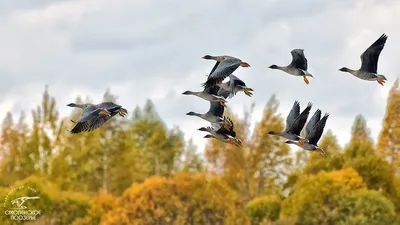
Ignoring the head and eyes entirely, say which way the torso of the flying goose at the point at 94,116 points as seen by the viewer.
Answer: to the viewer's left

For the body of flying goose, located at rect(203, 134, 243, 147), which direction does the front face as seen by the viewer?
to the viewer's left

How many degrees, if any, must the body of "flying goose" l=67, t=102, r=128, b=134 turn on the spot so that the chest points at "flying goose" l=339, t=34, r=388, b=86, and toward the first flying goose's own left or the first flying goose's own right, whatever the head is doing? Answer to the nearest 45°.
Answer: approximately 180°

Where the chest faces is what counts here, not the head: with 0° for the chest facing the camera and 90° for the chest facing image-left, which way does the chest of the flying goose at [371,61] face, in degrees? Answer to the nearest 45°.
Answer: approximately 90°

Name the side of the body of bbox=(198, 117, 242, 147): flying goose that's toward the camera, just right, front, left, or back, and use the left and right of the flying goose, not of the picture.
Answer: left

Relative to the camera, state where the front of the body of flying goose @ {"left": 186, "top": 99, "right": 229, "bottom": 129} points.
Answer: to the viewer's left

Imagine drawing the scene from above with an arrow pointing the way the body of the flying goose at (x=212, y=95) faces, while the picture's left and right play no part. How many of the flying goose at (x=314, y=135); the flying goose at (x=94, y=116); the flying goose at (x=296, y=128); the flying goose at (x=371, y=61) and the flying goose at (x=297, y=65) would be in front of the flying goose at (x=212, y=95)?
1

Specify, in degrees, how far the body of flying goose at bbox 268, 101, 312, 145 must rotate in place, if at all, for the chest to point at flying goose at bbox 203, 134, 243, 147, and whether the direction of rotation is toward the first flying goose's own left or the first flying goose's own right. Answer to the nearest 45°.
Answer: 0° — it already faces it

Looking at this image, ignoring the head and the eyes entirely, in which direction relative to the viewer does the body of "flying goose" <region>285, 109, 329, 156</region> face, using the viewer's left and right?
facing to the left of the viewer

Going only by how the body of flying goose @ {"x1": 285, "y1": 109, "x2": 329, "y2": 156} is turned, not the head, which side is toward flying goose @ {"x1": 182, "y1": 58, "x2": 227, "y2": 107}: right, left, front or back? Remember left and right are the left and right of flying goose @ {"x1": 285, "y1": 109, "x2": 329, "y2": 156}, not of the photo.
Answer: front

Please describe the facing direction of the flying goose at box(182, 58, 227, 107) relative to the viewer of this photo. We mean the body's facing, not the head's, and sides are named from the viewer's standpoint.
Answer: facing to the left of the viewer

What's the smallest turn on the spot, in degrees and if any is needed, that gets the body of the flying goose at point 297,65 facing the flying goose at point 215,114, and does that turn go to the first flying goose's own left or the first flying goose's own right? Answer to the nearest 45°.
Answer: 0° — it already faces it

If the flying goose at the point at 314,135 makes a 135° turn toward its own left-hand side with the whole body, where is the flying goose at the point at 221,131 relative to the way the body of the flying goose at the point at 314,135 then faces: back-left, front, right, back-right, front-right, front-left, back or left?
back-right
